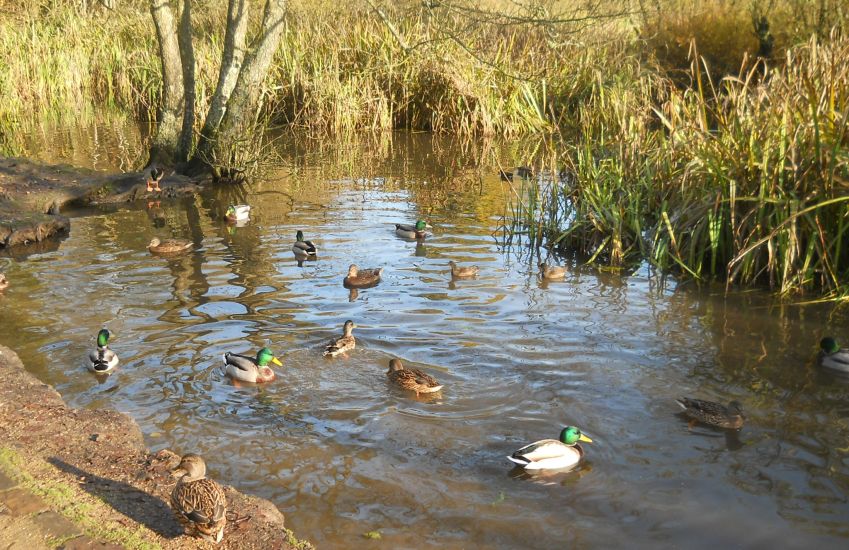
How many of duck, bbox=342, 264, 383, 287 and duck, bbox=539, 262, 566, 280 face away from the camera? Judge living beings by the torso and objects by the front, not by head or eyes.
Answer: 0

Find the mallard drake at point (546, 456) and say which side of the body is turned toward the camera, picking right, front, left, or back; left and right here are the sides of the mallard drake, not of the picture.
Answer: right

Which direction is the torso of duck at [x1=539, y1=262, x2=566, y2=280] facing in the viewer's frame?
to the viewer's left

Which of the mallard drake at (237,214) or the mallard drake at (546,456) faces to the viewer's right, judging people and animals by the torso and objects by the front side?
the mallard drake at (546,456)

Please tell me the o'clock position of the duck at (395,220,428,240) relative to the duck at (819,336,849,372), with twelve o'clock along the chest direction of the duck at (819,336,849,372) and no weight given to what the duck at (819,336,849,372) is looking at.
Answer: the duck at (395,220,428,240) is roughly at 1 o'clock from the duck at (819,336,849,372).

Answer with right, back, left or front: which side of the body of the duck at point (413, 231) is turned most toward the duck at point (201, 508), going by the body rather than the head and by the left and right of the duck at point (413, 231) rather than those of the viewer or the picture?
right

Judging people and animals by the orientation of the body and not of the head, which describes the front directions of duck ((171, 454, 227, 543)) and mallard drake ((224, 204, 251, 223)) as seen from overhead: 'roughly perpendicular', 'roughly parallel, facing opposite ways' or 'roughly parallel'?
roughly perpendicular

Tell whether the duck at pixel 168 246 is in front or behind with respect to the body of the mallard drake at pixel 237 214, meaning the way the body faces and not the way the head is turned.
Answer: in front

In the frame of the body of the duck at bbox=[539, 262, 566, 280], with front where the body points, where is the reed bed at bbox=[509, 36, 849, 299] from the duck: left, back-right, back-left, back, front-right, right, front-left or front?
back

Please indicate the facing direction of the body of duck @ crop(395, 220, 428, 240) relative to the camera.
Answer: to the viewer's right

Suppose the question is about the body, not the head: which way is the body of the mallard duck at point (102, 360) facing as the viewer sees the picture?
away from the camera

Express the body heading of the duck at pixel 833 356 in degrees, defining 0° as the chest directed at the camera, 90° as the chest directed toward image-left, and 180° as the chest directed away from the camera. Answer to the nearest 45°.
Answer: approximately 90°

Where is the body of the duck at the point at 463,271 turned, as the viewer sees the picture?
to the viewer's left

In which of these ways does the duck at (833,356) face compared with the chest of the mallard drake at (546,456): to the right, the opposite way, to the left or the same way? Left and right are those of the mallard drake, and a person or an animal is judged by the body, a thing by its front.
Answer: the opposite way
